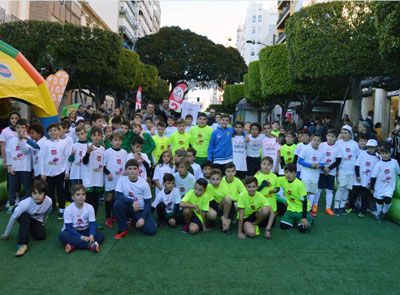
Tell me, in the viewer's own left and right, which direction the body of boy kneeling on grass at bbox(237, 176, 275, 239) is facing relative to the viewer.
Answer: facing the viewer

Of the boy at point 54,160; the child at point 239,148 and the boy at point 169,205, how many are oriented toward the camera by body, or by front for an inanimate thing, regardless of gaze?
3

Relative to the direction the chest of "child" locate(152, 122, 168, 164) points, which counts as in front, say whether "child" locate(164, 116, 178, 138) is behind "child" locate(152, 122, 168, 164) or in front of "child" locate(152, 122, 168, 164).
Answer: behind

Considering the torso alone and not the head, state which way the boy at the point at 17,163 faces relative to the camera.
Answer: toward the camera

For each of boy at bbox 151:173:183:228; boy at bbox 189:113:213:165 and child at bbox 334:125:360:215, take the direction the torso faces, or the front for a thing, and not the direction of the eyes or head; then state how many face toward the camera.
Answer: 3

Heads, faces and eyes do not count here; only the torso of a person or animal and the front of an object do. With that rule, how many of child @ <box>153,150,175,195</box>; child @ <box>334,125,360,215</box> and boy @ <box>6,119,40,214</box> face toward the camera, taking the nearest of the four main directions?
3

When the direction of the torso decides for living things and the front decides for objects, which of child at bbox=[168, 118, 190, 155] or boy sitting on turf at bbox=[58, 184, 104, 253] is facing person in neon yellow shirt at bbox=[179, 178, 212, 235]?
the child

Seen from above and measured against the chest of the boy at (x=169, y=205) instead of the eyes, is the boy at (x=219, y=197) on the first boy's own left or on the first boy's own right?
on the first boy's own left

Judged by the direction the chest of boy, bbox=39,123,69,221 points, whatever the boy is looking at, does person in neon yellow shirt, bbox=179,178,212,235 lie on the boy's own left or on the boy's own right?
on the boy's own left

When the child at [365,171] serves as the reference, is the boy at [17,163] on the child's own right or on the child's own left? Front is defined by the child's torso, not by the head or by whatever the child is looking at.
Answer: on the child's own right

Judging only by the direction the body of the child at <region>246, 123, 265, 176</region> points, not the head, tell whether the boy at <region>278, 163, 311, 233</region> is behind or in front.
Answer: in front

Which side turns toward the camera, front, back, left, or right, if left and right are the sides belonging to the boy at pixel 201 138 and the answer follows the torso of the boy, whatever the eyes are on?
front

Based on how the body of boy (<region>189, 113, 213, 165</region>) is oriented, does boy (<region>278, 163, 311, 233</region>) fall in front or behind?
in front

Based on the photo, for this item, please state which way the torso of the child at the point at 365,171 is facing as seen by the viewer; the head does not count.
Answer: toward the camera

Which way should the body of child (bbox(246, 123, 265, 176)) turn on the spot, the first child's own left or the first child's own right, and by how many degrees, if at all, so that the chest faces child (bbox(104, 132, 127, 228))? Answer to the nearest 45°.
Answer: approximately 45° to the first child's own right

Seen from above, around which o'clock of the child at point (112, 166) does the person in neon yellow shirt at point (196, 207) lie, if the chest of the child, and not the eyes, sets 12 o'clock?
The person in neon yellow shirt is roughly at 10 o'clock from the child.

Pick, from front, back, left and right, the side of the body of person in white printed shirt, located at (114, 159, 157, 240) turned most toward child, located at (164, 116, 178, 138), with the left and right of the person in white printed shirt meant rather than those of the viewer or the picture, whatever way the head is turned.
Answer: back
